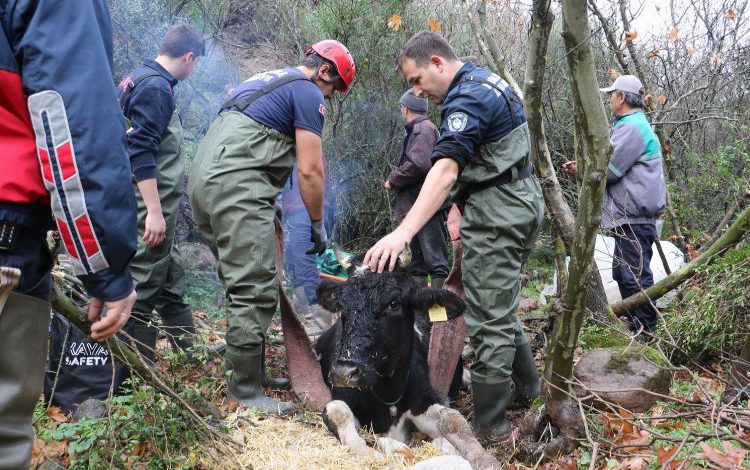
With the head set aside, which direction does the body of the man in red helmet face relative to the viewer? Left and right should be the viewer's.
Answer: facing to the right of the viewer

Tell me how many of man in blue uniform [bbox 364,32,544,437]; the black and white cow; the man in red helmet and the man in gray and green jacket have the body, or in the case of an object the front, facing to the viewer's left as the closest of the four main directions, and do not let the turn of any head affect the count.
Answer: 2

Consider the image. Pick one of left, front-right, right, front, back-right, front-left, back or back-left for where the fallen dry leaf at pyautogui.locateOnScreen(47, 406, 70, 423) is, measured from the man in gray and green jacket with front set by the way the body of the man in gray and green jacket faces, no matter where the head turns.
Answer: front-left

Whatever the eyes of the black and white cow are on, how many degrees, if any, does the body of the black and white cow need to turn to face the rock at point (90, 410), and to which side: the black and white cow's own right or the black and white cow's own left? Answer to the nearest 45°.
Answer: approximately 90° to the black and white cow's own right

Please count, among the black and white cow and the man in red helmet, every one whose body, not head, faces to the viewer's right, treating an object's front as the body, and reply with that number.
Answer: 1

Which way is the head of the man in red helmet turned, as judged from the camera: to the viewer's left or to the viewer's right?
to the viewer's right

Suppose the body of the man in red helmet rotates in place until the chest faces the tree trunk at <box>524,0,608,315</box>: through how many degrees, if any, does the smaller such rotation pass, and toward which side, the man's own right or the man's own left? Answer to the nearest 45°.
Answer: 0° — they already face it

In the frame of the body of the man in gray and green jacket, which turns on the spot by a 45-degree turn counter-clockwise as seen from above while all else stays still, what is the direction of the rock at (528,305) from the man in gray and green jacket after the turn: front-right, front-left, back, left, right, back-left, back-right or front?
right

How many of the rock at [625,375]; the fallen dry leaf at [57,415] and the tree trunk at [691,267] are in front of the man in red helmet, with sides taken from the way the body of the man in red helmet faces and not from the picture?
2

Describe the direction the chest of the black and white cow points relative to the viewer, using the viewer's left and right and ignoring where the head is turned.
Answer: facing the viewer

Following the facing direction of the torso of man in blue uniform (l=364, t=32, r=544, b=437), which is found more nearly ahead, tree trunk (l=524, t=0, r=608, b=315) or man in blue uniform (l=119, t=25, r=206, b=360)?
the man in blue uniform

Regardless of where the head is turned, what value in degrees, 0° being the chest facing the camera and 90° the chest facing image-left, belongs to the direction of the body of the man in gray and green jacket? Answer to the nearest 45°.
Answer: approximately 90°

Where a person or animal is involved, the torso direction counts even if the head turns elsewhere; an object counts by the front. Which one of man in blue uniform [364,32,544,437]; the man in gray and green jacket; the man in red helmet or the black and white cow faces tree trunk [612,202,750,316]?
the man in red helmet

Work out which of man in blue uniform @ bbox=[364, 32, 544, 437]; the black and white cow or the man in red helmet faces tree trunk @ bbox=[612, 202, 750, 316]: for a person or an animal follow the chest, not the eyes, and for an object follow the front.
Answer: the man in red helmet

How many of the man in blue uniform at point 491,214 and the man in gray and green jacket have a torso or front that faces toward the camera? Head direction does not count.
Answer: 0

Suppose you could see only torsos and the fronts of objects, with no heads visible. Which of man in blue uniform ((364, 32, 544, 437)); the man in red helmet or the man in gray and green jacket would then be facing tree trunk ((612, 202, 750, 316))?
the man in red helmet

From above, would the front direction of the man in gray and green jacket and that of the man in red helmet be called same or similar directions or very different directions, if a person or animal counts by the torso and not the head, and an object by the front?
very different directions
